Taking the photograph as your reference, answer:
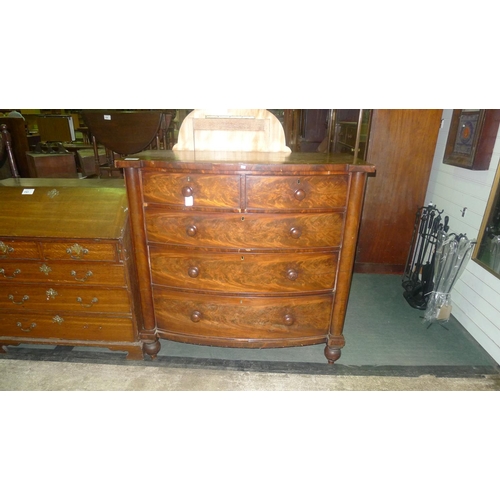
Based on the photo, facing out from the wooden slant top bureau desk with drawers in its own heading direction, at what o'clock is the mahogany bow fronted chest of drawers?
The mahogany bow fronted chest of drawers is roughly at 10 o'clock from the wooden slant top bureau desk with drawers.

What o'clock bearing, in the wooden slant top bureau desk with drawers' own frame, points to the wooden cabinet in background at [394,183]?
The wooden cabinet in background is roughly at 9 o'clock from the wooden slant top bureau desk with drawers.

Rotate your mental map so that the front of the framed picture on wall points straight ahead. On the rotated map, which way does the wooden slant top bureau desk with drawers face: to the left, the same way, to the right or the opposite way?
to the left

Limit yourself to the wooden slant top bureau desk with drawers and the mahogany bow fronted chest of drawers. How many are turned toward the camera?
2

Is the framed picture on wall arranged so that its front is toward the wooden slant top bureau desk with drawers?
yes

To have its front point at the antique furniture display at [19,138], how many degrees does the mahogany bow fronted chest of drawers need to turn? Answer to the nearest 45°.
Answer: approximately 135° to its right

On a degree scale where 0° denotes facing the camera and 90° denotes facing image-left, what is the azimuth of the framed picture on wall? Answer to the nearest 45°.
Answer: approximately 45°

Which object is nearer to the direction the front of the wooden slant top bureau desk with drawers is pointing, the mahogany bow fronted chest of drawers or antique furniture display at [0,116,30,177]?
the mahogany bow fronted chest of drawers

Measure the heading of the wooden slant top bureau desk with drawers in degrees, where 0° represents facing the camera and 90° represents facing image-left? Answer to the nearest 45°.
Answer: approximately 0°

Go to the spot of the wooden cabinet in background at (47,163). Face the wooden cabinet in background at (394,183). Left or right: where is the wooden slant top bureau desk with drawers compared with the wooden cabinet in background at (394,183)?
right

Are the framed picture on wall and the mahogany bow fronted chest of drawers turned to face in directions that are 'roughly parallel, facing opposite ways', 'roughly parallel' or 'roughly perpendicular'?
roughly perpendicular

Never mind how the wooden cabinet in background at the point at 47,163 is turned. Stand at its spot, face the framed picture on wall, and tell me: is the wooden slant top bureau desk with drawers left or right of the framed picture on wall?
right

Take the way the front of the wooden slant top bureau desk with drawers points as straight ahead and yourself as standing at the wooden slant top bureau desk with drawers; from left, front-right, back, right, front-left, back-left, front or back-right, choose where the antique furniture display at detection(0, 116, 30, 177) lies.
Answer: back

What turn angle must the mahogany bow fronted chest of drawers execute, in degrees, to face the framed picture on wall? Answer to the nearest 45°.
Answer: approximately 135° to its left

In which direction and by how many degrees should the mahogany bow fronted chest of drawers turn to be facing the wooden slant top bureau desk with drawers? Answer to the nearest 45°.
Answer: approximately 90° to its right
